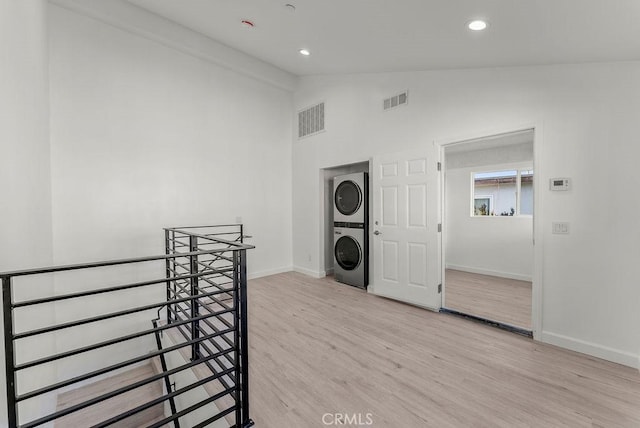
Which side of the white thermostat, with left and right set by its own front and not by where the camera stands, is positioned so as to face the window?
back

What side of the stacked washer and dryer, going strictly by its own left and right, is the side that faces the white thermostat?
left

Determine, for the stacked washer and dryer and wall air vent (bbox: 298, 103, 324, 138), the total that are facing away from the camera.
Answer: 0

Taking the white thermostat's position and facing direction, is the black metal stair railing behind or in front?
in front

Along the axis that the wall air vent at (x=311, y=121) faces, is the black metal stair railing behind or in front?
in front

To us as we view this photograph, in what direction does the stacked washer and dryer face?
facing the viewer and to the left of the viewer

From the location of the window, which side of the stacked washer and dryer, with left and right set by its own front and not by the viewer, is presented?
back

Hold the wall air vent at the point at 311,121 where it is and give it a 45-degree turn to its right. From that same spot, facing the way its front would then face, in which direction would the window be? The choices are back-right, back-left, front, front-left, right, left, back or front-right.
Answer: back

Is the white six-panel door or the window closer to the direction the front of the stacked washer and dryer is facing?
the white six-panel door

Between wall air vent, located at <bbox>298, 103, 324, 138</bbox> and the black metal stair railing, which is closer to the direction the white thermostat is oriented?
the black metal stair railing

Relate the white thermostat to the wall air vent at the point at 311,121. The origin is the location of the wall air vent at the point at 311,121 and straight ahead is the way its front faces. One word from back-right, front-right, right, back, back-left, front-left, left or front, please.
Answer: left

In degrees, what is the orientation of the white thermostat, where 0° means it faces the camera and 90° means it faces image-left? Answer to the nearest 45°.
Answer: approximately 0°

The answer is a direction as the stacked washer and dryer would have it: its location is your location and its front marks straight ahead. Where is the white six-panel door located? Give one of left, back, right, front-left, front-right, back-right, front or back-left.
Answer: left

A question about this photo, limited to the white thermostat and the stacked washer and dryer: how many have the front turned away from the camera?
0
